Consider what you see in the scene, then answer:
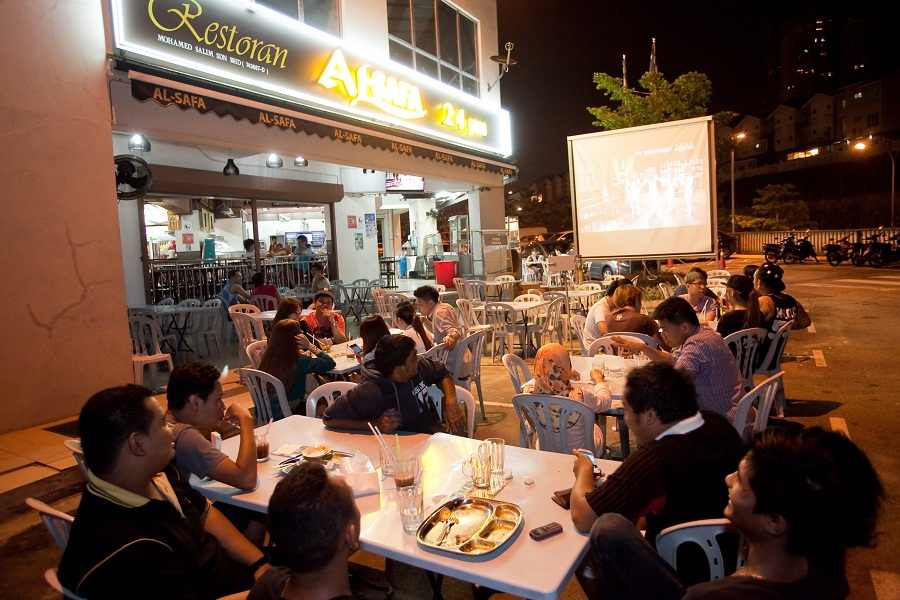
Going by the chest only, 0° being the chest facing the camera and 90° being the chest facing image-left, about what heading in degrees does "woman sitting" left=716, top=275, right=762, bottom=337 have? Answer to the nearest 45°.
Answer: approximately 135°

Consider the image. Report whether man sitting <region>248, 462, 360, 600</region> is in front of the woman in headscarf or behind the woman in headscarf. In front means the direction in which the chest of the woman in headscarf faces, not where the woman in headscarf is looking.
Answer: behind

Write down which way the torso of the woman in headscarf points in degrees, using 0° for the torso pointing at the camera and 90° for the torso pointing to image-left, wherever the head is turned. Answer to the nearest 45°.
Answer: approximately 180°

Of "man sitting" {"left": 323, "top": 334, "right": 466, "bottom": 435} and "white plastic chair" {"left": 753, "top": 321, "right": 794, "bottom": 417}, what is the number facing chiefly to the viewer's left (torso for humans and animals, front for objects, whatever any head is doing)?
1

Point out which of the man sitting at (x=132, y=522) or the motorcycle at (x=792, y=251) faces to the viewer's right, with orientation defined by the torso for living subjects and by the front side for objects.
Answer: the man sitting

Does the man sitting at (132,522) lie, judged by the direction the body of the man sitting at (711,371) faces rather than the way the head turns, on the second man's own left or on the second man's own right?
on the second man's own left

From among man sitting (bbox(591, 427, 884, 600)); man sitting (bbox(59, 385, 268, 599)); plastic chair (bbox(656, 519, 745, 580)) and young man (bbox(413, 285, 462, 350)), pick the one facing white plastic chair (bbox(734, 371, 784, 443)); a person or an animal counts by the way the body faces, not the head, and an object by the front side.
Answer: man sitting (bbox(59, 385, 268, 599))

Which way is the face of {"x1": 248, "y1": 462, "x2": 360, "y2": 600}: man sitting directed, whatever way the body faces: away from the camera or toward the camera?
away from the camera

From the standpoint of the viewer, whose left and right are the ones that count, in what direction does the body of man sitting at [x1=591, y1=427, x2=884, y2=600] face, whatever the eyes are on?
facing to the left of the viewer

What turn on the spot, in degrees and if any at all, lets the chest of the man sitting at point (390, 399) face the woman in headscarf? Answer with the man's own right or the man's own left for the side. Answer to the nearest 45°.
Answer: approximately 45° to the man's own left

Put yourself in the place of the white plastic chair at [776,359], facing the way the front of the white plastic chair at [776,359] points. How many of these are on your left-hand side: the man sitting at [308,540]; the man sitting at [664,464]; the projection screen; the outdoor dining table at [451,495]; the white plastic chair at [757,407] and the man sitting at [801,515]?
5

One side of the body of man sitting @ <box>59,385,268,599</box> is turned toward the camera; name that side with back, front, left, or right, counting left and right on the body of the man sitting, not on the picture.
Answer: right

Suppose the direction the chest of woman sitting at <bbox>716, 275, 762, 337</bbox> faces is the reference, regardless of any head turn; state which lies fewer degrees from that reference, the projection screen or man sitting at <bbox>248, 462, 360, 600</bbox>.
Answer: the projection screen
